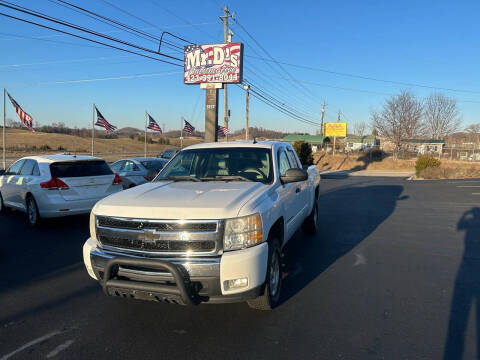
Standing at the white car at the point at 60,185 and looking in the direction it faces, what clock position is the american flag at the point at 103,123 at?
The american flag is roughly at 2 o'clock from the white car.

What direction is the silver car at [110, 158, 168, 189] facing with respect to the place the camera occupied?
facing away from the viewer and to the left of the viewer

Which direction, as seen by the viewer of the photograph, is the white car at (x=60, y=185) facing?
facing away from the viewer and to the left of the viewer

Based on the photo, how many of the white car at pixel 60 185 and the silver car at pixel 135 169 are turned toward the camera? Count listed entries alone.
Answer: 0

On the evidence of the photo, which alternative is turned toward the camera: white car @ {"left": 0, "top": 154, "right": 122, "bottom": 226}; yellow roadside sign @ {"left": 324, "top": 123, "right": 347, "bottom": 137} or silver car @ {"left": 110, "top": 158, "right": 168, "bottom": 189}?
the yellow roadside sign

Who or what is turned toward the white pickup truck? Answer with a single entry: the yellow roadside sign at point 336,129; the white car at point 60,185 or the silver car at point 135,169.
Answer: the yellow roadside sign

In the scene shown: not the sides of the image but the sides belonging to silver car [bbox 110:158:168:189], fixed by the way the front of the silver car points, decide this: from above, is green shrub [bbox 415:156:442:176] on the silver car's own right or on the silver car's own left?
on the silver car's own right

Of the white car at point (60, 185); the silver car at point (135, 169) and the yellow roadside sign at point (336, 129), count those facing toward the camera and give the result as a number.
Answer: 1

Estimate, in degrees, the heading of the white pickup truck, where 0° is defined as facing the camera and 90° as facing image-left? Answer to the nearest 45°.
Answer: approximately 45°
